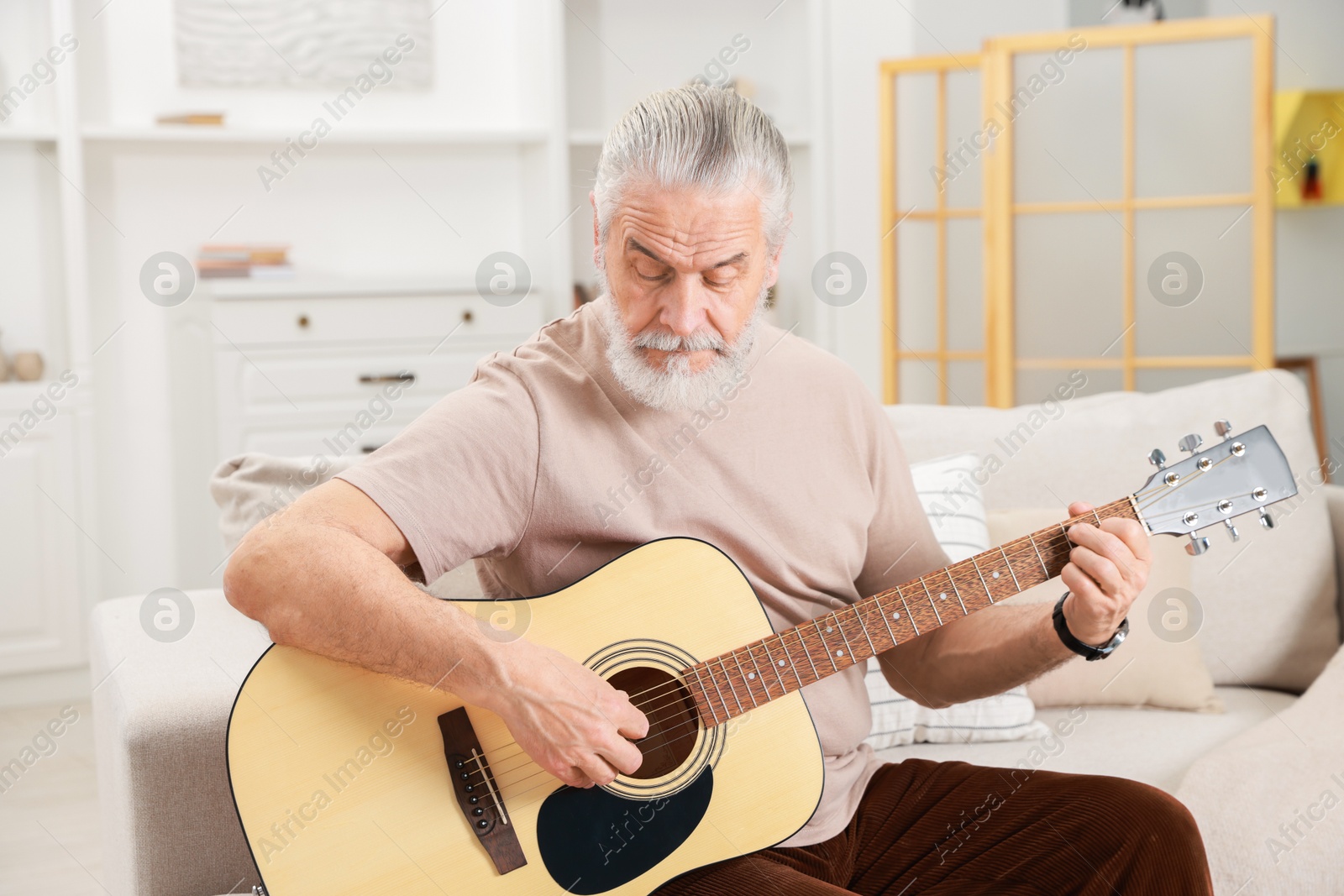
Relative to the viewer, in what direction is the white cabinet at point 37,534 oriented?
toward the camera

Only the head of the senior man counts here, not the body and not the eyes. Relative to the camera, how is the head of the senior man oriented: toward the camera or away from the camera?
toward the camera

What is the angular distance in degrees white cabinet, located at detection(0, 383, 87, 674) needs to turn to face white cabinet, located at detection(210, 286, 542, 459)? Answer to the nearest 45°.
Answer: approximately 90° to its left

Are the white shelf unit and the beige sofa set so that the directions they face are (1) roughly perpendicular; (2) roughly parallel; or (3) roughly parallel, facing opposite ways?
roughly parallel

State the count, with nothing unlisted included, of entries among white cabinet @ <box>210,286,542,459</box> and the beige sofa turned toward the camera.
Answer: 2

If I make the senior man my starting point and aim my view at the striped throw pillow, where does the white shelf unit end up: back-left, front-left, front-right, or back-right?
front-left

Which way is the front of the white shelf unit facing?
toward the camera

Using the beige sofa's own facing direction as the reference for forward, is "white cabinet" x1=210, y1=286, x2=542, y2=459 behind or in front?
behind

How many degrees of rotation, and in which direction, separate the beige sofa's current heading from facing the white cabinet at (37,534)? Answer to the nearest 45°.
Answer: approximately 135° to its right

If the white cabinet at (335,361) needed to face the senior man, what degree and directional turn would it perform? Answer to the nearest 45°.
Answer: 0° — it already faces them

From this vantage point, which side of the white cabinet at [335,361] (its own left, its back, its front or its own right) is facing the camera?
front

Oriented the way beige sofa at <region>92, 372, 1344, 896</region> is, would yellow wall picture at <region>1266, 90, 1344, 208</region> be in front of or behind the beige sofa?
behind
